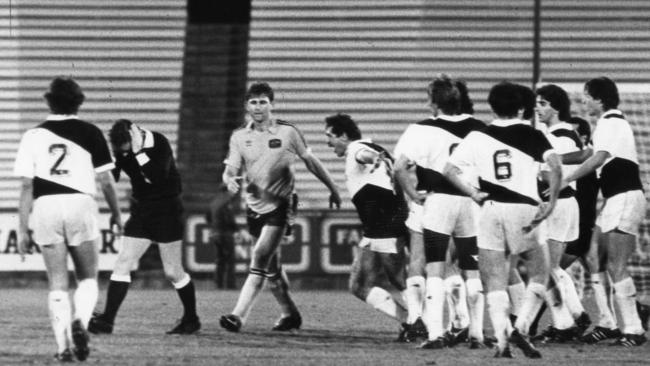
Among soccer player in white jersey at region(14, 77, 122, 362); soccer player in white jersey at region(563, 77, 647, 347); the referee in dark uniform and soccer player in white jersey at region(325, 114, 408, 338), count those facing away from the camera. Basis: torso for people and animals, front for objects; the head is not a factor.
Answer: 1

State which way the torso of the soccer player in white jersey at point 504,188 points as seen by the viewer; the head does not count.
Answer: away from the camera

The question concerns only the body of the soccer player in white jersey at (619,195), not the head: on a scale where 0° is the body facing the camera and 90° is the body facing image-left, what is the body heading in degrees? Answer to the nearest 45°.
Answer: approximately 90°

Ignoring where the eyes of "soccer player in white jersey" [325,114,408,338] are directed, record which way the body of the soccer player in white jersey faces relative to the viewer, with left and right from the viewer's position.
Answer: facing to the left of the viewer

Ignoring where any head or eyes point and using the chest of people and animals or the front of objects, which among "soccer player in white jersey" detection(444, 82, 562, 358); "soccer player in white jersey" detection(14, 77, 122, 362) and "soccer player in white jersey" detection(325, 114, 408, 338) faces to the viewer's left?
"soccer player in white jersey" detection(325, 114, 408, 338)

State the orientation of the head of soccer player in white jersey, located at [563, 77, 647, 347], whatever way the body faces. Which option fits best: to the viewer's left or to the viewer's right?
to the viewer's left

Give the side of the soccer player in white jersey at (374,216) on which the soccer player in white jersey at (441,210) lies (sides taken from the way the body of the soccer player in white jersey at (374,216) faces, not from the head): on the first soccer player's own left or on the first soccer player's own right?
on the first soccer player's own left

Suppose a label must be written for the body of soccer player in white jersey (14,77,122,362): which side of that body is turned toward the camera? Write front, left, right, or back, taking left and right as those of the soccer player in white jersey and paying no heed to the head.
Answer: back

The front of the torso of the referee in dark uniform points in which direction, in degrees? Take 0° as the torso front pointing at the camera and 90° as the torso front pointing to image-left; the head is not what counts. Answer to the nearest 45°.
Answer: approximately 45°
